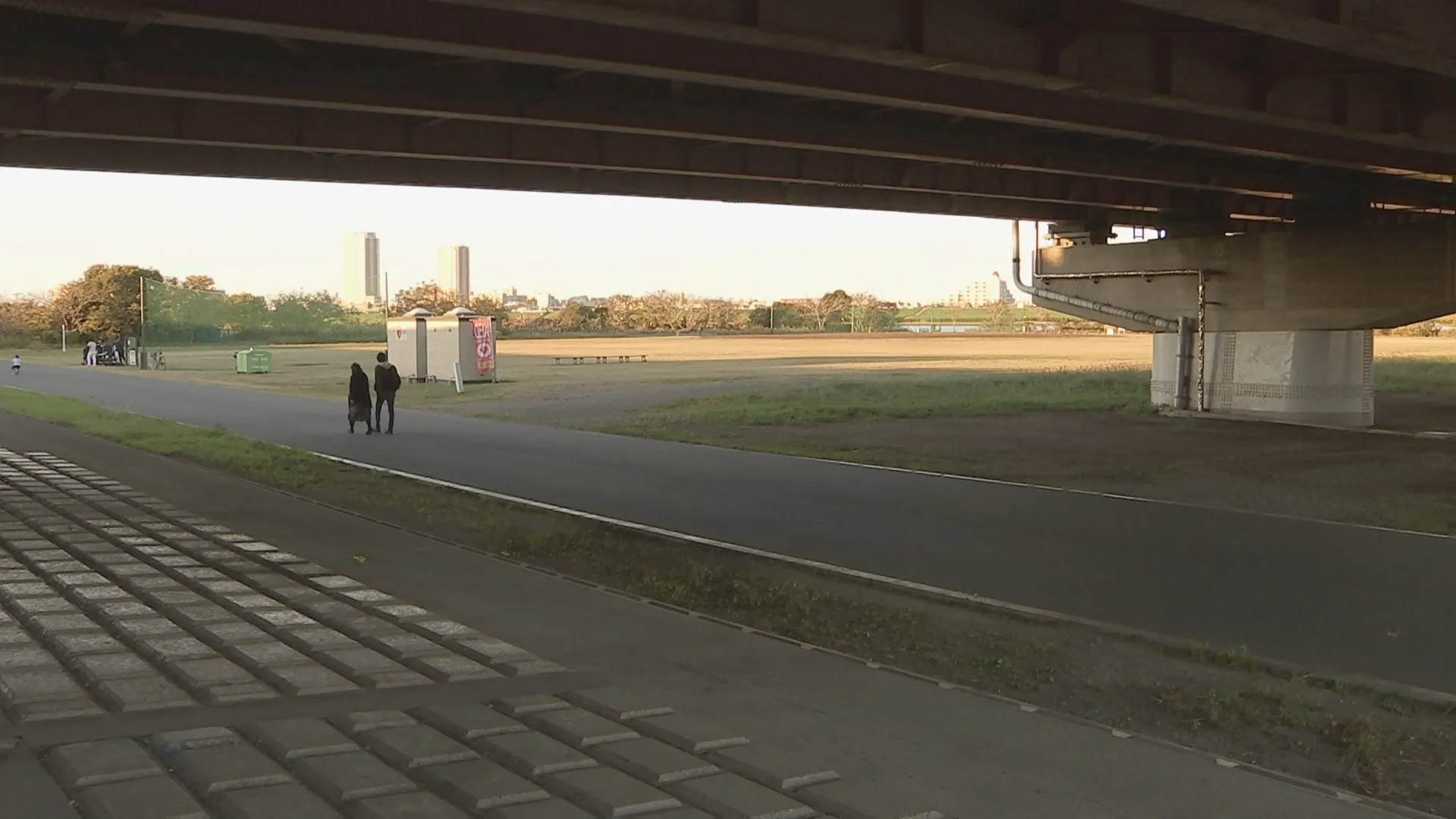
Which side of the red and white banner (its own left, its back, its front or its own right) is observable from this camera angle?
front

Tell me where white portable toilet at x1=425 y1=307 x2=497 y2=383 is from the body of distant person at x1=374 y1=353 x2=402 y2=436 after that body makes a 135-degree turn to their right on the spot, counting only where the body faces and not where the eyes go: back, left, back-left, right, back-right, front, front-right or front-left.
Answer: left

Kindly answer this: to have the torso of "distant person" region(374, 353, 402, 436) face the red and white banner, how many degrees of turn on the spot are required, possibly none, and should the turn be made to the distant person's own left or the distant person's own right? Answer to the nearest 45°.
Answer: approximately 45° to the distant person's own right

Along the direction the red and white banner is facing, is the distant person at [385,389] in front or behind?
in front

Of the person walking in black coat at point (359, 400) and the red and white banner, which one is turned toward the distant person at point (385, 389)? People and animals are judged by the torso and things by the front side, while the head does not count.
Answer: the red and white banner

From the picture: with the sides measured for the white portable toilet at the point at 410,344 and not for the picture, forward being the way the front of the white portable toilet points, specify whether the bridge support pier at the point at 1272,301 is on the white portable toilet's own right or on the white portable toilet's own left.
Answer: on the white portable toilet's own left

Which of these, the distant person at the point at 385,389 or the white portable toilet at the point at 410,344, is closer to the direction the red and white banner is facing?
the distant person

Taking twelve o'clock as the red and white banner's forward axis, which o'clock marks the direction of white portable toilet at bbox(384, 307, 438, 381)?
The white portable toilet is roughly at 4 o'clock from the red and white banner.

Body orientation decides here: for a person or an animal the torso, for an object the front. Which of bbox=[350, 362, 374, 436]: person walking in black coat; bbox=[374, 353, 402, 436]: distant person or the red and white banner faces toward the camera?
the red and white banner

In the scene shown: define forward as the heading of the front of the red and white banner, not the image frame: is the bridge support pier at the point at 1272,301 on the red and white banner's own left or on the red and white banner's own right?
on the red and white banner's own left

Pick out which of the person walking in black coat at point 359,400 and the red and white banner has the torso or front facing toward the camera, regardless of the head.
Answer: the red and white banner

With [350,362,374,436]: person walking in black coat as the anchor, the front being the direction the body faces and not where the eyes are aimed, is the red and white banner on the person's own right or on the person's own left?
on the person's own right

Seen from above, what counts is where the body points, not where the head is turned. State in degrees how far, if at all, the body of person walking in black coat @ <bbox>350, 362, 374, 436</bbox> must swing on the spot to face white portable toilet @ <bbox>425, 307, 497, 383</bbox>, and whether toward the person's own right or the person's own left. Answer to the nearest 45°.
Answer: approximately 45° to the person's own right
